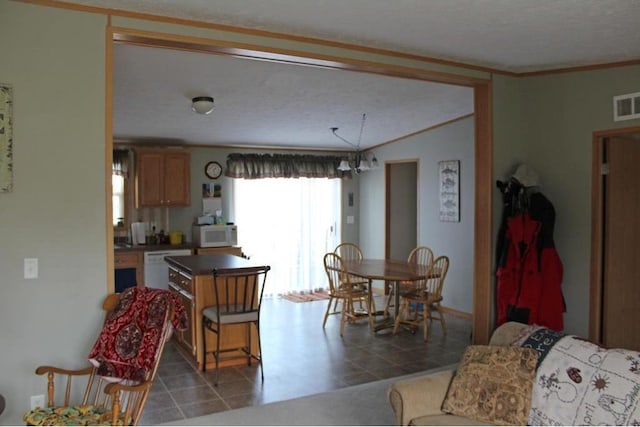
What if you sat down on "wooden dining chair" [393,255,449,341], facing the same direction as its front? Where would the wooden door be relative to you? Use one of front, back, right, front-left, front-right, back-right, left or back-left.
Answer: back

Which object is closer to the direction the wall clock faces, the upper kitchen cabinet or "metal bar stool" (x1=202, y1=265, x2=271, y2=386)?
the metal bar stool

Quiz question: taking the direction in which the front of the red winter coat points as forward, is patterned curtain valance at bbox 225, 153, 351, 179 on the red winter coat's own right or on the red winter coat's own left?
on the red winter coat's own right

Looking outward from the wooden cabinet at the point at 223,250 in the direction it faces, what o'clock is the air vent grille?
The air vent grille is roughly at 11 o'clock from the wooden cabinet.

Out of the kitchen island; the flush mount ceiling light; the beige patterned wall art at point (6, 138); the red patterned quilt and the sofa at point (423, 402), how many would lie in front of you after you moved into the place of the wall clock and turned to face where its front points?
5

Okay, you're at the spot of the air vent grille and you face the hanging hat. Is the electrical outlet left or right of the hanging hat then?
left

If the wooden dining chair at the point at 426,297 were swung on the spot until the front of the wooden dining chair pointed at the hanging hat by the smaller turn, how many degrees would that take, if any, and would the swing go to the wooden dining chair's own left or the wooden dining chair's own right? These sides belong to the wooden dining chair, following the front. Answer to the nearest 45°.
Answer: approximately 180°

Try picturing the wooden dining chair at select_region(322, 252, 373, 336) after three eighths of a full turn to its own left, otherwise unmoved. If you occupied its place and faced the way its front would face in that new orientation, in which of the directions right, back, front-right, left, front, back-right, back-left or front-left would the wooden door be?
back-left

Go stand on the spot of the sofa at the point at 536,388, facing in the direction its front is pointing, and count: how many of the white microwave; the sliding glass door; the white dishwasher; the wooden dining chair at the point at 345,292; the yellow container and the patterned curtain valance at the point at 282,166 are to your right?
6

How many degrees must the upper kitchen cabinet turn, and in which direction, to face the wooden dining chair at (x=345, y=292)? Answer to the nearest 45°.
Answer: approximately 45° to its left

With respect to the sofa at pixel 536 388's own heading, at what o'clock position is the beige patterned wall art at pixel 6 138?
The beige patterned wall art is roughly at 1 o'clock from the sofa.

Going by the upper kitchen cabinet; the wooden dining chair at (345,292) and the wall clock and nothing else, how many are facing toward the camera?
2

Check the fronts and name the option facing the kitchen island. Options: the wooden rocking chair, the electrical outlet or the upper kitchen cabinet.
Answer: the upper kitchen cabinet

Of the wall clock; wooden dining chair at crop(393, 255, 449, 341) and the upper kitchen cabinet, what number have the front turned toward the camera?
2

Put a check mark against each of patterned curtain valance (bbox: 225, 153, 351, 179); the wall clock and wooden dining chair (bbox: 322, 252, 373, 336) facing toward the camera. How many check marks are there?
2

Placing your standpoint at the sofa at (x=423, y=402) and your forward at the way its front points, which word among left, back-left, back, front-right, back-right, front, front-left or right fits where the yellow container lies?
right

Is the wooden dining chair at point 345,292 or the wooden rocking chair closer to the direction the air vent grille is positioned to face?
the wooden rocking chair

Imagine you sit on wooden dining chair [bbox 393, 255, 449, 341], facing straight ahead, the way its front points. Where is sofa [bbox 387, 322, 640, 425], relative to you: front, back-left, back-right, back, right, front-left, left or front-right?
back-left

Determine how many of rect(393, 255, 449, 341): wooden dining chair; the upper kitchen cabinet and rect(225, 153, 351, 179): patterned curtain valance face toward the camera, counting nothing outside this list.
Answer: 2
